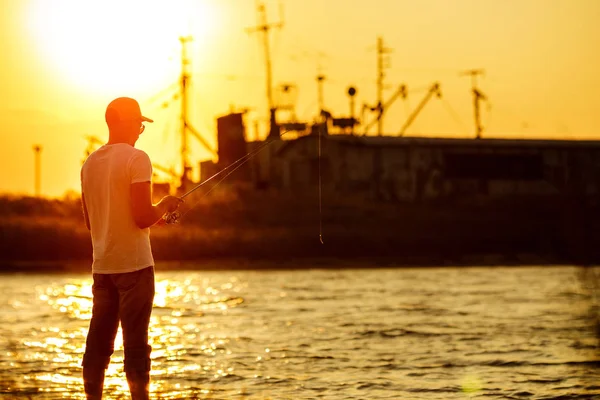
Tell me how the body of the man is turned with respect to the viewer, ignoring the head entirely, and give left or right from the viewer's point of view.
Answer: facing away from the viewer and to the right of the viewer
